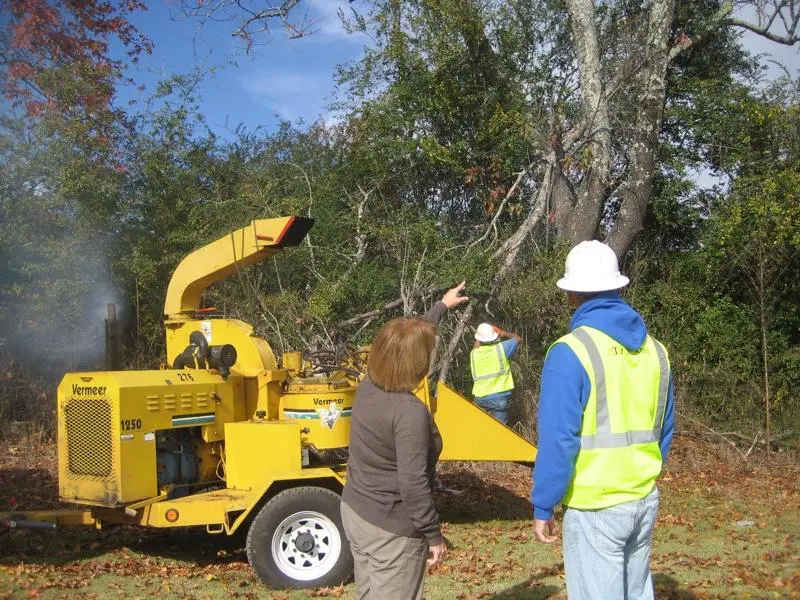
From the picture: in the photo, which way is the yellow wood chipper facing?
to the viewer's left

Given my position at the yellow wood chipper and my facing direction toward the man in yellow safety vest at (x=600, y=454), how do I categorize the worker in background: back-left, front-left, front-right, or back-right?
back-left

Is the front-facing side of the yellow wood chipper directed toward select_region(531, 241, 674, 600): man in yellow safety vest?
no

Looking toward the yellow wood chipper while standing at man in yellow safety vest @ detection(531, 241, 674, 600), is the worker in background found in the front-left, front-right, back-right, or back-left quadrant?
front-right

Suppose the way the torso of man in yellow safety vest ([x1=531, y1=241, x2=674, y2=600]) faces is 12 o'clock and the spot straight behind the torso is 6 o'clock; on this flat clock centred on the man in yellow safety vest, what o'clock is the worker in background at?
The worker in background is roughly at 1 o'clock from the man in yellow safety vest.

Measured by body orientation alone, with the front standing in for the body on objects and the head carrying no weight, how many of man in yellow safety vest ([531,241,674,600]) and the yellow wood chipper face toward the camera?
0

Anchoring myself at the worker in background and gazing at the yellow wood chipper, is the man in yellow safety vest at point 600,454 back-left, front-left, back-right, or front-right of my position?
front-left

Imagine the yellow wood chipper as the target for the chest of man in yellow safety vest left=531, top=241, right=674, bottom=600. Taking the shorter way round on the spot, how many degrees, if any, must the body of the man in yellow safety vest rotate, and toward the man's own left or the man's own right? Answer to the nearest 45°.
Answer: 0° — they already face it

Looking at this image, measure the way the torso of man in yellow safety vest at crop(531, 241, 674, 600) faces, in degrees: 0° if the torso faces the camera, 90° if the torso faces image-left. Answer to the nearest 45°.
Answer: approximately 135°

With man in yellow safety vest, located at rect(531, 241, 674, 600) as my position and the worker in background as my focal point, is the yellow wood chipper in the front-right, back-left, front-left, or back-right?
front-left
